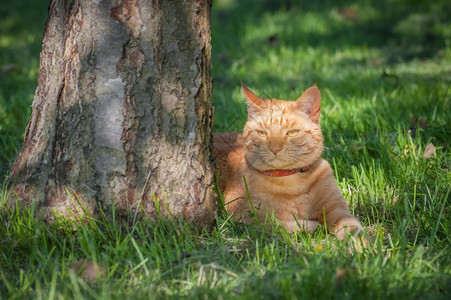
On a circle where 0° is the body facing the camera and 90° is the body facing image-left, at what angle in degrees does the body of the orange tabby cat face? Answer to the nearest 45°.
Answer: approximately 315°

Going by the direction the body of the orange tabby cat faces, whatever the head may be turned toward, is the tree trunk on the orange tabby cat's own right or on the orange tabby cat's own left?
on the orange tabby cat's own right
